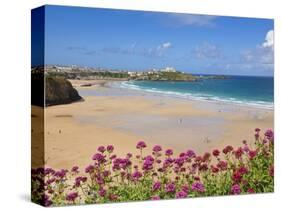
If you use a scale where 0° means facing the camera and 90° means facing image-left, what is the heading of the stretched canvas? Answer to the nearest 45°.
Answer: approximately 315°
